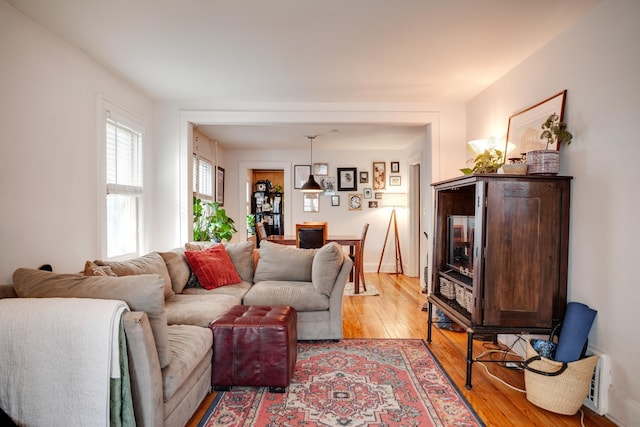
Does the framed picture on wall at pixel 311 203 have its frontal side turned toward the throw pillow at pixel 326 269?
yes

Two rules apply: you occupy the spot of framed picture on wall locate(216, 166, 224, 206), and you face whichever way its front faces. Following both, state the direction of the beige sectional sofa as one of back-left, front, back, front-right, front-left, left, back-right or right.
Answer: right

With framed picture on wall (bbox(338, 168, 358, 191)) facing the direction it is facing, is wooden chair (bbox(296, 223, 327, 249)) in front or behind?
in front

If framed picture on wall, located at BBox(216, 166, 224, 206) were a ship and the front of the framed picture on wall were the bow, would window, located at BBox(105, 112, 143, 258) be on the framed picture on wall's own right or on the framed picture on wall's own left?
on the framed picture on wall's own right

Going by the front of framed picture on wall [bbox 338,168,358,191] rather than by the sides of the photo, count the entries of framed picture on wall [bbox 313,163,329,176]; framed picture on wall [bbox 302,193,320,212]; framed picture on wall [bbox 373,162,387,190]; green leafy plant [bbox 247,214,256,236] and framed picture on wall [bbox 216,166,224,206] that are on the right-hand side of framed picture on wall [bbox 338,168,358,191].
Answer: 4

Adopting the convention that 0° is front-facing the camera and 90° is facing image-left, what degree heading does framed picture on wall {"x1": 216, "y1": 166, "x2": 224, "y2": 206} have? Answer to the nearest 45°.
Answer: approximately 270°

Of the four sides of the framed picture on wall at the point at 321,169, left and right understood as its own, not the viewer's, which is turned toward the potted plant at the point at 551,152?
front
